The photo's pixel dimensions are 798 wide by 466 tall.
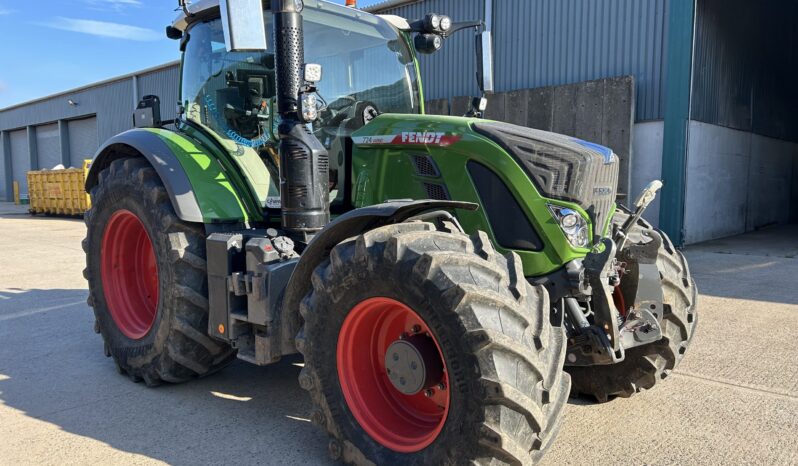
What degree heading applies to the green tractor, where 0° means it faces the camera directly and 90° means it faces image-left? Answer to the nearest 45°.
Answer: approximately 315°

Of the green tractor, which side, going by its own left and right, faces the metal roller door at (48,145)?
back

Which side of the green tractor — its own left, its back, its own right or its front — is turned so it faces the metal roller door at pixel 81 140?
back

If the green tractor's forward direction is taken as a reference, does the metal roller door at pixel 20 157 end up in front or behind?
behind

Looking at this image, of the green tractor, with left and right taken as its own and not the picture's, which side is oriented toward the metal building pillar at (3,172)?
back
